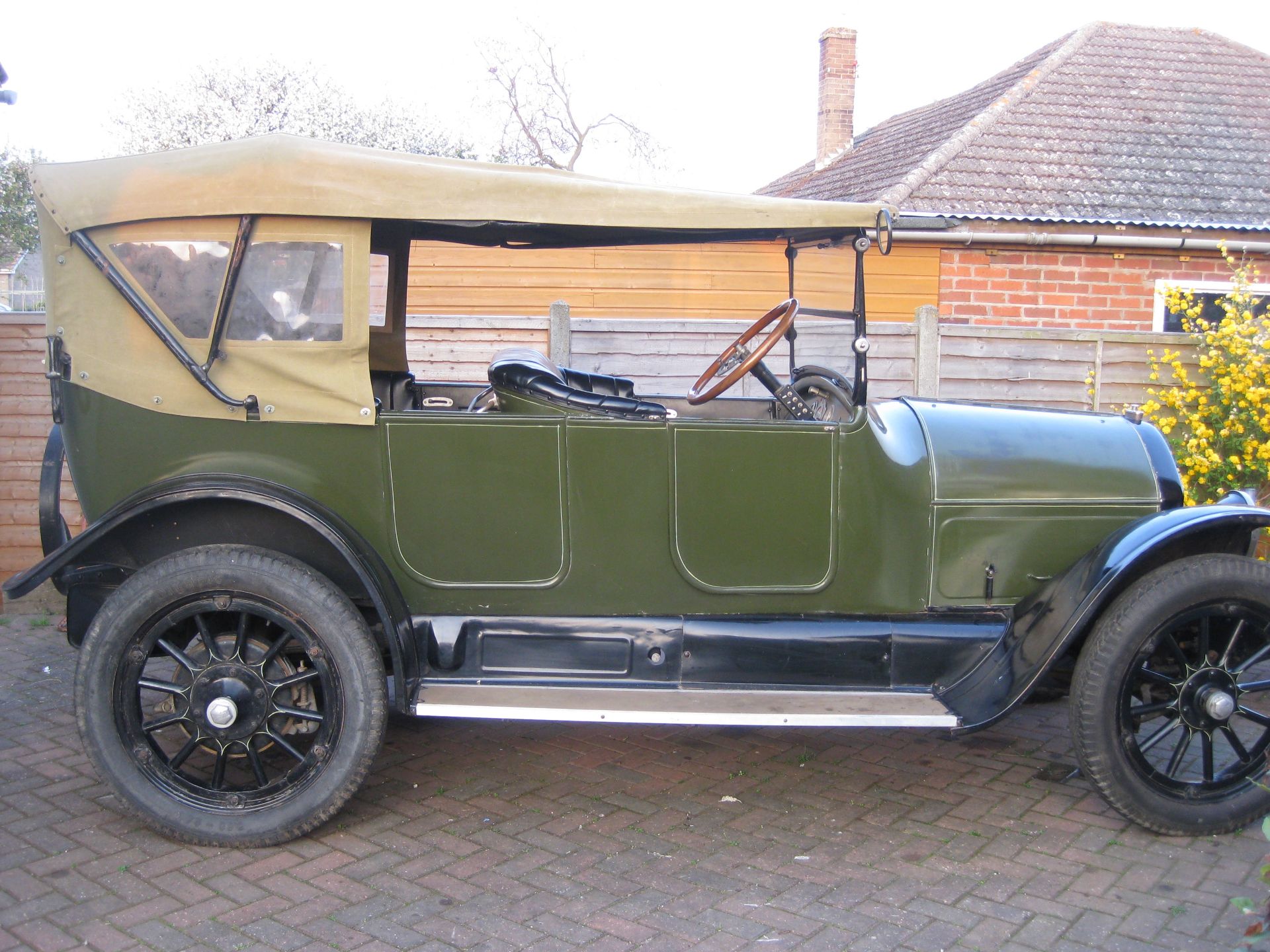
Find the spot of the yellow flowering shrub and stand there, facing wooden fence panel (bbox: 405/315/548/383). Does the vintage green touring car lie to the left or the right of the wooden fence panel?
left

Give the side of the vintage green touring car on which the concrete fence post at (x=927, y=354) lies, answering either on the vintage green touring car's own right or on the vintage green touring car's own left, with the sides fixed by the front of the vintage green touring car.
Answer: on the vintage green touring car's own left

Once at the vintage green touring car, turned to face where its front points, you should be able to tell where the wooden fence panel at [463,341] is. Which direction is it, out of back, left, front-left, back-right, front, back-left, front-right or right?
left

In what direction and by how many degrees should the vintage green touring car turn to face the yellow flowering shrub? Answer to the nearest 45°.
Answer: approximately 45° to its left

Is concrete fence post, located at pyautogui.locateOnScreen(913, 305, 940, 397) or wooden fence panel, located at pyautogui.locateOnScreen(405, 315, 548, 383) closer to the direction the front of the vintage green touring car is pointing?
the concrete fence post

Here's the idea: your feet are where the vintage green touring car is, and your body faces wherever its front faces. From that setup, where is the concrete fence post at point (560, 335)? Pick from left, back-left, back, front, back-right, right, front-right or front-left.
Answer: left

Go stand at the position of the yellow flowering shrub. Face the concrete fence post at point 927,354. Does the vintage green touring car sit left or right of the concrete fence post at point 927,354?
left

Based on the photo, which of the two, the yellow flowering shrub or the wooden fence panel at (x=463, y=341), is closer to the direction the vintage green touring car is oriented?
the yellow flowering shrub

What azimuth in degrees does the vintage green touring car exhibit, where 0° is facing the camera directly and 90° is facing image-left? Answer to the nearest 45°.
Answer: approximately 270°
